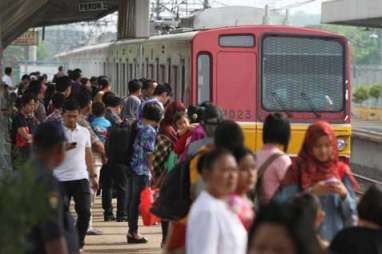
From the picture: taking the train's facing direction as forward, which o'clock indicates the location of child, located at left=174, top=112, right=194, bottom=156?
The child is roughly at 2 o'clock from the train.

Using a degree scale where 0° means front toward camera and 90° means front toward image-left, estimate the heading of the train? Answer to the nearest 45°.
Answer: approximately 315°

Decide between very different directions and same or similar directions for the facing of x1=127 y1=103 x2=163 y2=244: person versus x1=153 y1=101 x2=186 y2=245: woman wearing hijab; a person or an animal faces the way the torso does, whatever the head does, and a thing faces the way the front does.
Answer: same or similar directions

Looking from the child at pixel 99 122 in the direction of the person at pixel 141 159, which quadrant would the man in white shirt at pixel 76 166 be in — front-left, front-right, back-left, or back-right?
front-right

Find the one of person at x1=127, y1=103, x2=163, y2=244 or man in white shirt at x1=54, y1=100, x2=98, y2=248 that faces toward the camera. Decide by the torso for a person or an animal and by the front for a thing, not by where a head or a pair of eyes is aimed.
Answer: the man in white shirt

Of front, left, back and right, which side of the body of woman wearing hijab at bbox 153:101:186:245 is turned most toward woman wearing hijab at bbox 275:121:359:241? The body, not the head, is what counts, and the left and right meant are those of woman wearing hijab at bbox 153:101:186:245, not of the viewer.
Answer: right

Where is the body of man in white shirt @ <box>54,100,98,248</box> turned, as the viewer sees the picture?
toward the camera
